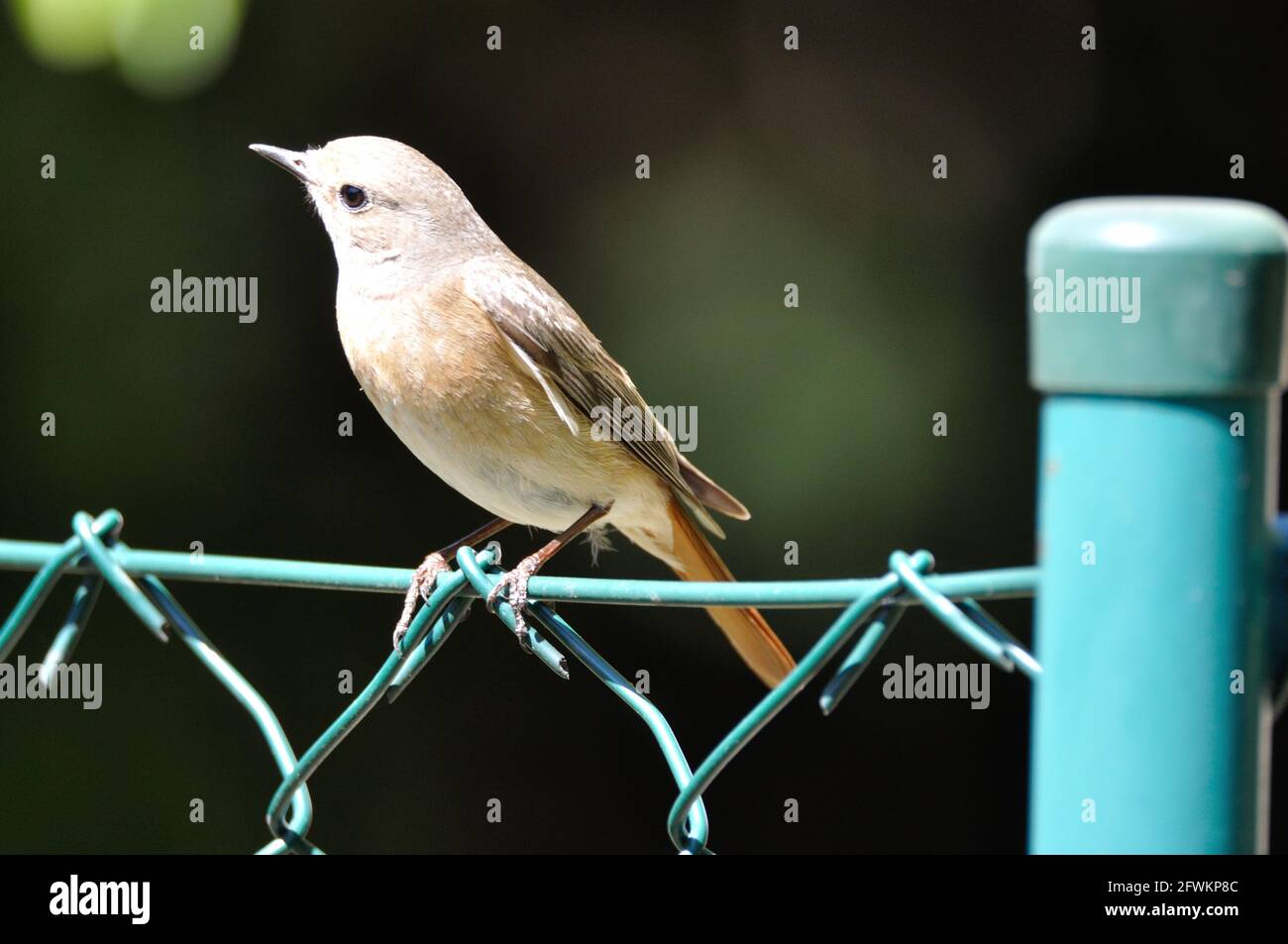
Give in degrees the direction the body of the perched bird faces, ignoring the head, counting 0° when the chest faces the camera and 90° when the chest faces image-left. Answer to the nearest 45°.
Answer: approximately 90°

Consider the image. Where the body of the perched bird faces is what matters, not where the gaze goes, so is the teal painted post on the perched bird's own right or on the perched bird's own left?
on the perched bird's own left
